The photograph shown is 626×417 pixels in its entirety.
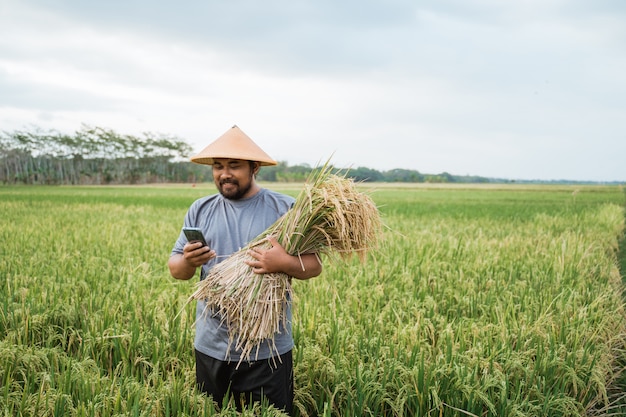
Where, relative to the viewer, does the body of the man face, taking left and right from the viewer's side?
facing the viewer
